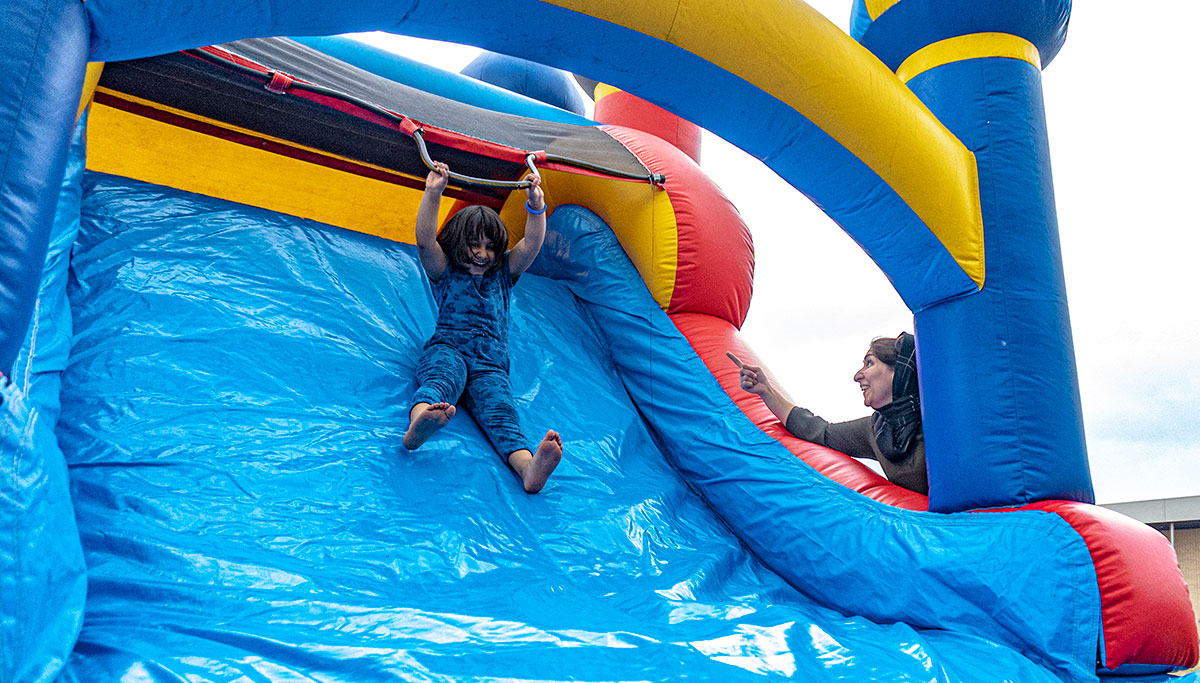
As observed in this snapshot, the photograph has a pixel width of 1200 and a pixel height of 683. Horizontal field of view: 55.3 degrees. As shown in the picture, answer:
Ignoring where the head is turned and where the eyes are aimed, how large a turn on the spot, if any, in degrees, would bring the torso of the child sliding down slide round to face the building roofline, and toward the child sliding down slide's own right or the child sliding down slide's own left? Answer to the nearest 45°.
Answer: approximately 135° to the child sliding down slide's own left

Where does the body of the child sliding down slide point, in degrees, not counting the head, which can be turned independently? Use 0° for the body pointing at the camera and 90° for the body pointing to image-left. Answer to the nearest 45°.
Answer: approximately 0°
